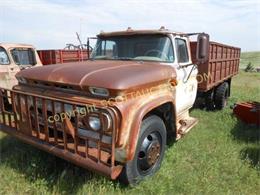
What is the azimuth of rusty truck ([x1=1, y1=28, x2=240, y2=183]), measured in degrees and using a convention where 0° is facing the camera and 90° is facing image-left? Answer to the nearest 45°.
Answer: approximately 45°

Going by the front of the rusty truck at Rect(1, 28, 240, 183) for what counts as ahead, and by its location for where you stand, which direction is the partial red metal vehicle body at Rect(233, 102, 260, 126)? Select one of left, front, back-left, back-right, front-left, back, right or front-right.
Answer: back
